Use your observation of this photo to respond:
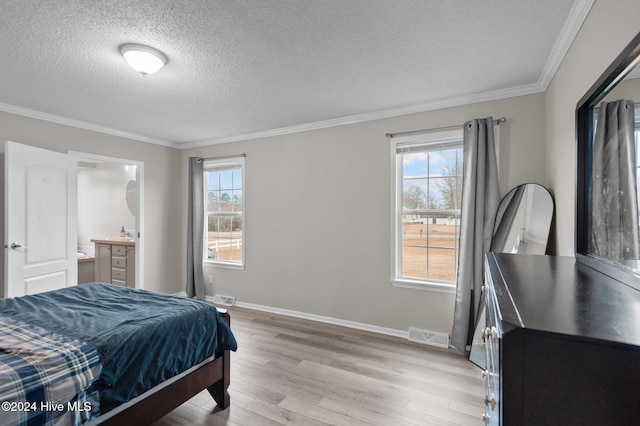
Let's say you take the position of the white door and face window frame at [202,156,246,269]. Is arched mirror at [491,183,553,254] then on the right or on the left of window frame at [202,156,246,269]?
right

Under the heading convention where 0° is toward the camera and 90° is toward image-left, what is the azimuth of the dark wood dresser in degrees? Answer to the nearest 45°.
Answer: approximately 90°

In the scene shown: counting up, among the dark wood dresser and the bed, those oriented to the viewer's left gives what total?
1

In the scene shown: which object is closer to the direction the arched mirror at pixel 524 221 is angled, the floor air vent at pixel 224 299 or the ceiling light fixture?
the ceiling light fixture

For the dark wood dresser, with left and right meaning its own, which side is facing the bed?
front

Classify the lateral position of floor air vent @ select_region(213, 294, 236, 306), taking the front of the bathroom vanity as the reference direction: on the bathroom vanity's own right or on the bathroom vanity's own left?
on the bathroom vanity's own left

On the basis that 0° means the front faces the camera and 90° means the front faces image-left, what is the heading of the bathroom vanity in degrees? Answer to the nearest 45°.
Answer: approximately 45°

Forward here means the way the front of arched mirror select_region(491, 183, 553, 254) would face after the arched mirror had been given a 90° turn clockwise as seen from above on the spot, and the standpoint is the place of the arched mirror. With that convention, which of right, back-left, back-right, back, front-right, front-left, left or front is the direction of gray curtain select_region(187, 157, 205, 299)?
front-left

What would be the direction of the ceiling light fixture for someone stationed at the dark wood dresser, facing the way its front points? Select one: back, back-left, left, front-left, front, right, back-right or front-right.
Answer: front

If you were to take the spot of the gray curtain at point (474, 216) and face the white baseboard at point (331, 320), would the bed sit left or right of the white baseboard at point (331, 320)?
left

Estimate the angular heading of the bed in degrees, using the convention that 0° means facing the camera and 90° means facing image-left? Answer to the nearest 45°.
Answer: approximately 225°

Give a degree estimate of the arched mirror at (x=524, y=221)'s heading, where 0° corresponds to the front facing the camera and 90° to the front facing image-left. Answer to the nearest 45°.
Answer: approximately 45°

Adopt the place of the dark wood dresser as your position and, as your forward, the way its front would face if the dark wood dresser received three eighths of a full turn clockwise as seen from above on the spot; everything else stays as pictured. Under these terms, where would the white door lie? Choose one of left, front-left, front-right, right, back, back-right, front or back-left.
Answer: back-left

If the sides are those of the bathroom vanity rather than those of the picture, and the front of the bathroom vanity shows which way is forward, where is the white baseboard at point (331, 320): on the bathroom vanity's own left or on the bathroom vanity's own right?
on the bathroom vanity's own left
